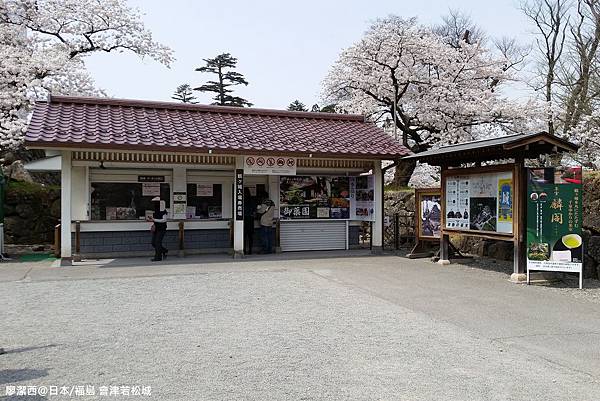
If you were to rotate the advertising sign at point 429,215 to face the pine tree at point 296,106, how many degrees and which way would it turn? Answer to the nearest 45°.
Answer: approximately 180°

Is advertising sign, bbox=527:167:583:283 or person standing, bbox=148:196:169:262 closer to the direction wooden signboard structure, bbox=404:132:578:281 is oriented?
the person standing

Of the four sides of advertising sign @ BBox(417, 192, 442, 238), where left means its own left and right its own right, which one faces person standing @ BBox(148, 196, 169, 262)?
right

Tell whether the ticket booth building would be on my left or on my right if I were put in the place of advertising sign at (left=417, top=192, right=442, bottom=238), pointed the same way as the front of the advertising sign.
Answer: on my right

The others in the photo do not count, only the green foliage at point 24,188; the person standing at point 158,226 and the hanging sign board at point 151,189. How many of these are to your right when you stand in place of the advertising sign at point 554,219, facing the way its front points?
3

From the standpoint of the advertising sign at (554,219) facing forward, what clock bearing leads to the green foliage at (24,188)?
The green foliage is roughly at 3 o'clock from the advertising sign.

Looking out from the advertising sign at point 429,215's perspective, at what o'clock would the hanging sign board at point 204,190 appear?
The hanging sign board is roughly at 3 o'clock from the advertising sign.

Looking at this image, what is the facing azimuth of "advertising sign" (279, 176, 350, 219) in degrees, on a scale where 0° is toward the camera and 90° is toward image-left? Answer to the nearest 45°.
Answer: approximately 0°

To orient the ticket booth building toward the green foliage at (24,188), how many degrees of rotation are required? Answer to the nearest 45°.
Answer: approximately 135° to its right

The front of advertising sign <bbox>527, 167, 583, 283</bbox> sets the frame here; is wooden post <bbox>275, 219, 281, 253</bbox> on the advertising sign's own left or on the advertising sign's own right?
on the advertising sign's own right

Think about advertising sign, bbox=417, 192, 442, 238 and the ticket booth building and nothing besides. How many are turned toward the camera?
2

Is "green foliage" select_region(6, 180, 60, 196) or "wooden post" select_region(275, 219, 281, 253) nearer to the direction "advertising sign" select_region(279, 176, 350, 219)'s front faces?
the wooden post

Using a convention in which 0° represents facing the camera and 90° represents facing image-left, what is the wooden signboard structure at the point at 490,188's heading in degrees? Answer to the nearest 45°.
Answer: approximately 45°

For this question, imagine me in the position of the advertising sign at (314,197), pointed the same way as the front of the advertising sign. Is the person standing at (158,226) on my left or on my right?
on my right
